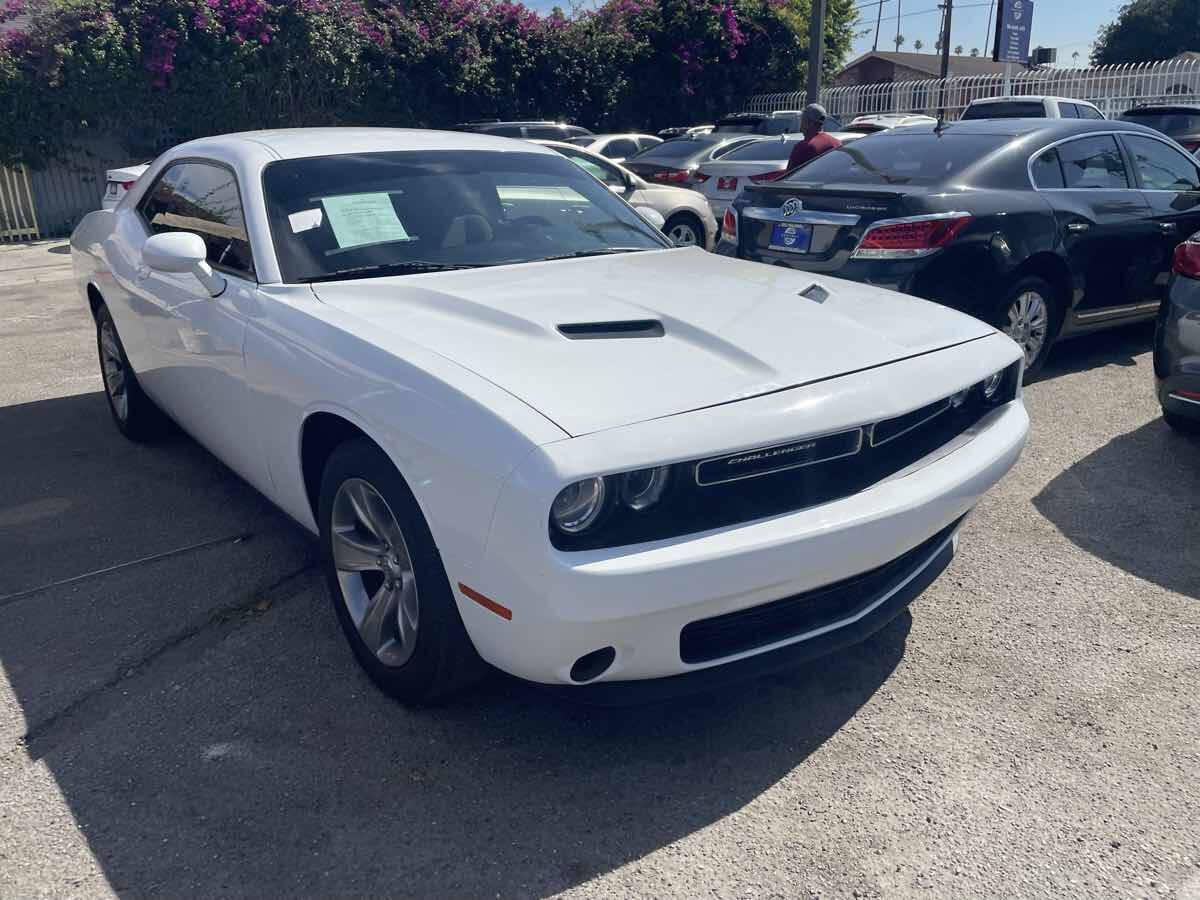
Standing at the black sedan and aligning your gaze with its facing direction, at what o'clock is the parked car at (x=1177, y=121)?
The parked car is roughly at 11 o'clock from the black sedan.

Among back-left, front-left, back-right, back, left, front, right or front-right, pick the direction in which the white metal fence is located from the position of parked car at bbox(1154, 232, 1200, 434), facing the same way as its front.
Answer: front-left

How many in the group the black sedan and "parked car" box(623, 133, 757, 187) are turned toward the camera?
0

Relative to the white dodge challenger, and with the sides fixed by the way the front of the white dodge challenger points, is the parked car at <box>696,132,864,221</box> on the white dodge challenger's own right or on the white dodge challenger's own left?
on the white dodge challenger's own left

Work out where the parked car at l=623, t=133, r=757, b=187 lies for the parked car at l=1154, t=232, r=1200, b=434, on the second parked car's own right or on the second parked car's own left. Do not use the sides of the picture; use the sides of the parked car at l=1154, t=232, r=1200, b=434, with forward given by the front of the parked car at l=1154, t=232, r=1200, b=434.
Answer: on the second parked car's own left

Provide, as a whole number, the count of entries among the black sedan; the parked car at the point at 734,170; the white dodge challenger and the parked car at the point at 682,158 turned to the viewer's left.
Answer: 0

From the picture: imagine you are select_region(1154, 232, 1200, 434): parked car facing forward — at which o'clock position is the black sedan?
The black sedan is roughly at 9 o'clock from the parked car.

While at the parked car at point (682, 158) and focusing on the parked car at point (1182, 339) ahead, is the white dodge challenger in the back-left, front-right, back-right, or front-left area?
front-right

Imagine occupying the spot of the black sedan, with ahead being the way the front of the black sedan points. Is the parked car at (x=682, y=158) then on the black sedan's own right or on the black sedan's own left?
on the black sedan's own left

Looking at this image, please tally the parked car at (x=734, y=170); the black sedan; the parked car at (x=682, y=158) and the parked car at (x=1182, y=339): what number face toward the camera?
0

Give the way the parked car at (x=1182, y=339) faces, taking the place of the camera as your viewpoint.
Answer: facing away from the viewer and to the right of the viewer

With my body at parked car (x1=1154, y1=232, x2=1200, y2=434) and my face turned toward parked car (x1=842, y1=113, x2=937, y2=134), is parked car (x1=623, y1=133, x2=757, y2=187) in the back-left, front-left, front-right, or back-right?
front-left

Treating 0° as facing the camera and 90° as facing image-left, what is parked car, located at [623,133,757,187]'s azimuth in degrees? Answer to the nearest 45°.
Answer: approximately 225°

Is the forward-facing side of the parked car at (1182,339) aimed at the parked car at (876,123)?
no

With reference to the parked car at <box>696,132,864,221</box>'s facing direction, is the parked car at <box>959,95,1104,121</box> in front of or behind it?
in front
